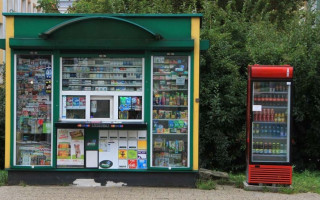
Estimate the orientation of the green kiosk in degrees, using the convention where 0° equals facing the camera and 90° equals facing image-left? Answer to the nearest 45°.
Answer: approximately 0°

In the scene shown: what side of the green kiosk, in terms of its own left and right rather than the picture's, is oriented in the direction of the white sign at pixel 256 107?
left
